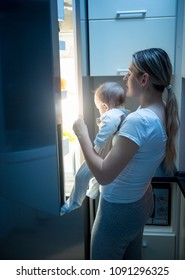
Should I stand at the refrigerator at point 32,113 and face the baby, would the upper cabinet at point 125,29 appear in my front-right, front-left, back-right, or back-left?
front-left

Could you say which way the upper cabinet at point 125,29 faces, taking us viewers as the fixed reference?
facing the viewer

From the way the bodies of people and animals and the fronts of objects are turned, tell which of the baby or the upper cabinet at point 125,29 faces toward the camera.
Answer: the upper cabinet

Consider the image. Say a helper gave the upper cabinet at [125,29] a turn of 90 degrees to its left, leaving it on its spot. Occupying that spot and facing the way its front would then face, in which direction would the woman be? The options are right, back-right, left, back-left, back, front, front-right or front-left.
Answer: right

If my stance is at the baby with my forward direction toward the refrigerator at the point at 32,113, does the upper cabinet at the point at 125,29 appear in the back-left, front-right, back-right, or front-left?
back-right

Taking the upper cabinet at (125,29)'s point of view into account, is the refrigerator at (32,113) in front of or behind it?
in front

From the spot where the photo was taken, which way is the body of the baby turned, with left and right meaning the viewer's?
facing away from the viewer and to the left of the viewer

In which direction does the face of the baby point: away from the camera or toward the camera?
away from the camera

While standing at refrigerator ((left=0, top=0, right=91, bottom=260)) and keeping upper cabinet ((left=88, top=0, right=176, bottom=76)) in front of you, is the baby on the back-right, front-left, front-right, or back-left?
front-right

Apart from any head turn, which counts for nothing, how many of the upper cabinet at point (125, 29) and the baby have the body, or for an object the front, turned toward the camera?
1
